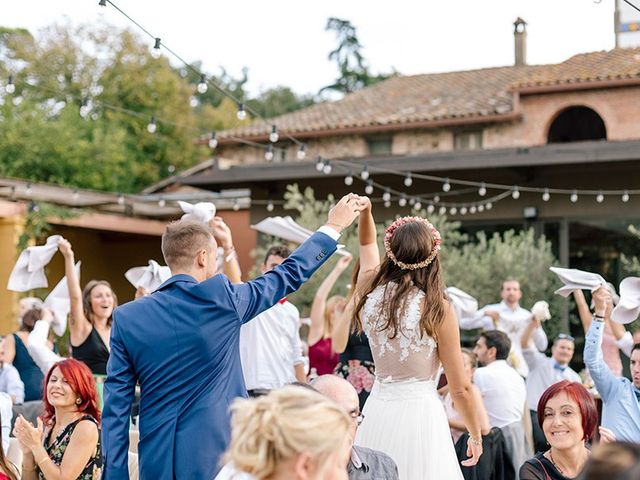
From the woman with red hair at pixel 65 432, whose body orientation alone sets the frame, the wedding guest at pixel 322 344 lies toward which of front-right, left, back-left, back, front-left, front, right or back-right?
back

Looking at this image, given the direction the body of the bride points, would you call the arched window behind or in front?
in front

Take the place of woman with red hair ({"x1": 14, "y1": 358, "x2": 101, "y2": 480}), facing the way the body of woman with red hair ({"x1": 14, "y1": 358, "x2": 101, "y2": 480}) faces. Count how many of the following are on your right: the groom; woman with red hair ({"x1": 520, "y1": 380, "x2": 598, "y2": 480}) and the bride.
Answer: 0

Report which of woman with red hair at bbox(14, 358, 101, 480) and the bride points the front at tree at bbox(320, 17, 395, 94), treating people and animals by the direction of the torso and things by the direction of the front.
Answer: the bride

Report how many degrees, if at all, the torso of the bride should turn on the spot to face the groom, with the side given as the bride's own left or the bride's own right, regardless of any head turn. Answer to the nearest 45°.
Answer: approximately 135° to the bride's own left

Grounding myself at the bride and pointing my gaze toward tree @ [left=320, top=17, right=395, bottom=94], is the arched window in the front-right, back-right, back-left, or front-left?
front-right

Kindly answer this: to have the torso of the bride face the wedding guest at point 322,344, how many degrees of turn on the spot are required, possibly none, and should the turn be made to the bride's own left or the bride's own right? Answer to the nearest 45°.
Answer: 0° — they already face them

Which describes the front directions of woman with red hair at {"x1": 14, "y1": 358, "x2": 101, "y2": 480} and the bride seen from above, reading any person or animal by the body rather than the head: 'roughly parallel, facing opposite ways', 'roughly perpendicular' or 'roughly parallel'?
roughly parallel, facing opposite ways

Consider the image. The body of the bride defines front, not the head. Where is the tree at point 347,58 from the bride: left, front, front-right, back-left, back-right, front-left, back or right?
front

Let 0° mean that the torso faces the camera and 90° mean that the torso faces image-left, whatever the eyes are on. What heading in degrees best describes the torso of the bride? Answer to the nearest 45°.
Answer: approximately 180°

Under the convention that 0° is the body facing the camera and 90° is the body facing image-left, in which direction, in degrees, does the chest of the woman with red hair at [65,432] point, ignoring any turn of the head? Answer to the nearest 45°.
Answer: approximately 45°

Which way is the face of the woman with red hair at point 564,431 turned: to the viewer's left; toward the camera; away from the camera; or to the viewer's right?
toward the camera

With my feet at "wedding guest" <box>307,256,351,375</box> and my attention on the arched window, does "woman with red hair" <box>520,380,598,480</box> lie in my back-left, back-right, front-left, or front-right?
back-right

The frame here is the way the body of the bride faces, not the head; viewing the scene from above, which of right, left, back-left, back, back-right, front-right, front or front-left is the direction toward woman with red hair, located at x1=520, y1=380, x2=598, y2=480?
right

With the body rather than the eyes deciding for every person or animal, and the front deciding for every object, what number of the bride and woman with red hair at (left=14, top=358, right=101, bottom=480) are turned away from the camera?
1

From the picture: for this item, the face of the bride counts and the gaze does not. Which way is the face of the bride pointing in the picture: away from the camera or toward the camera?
away from the camera

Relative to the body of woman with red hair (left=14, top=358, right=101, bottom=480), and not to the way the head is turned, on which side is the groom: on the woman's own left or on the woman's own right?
on the woman's own left
